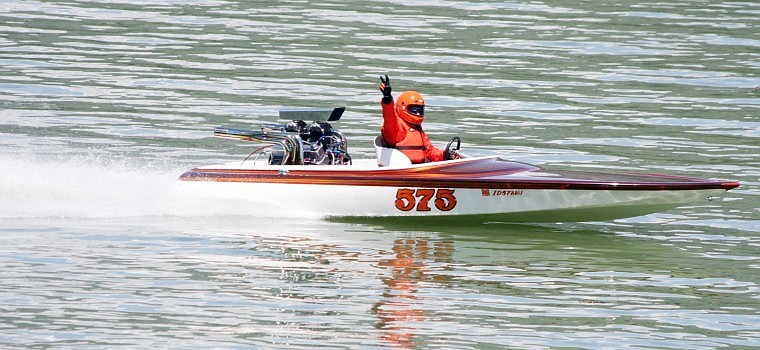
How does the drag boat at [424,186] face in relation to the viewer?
to the viewer's right
